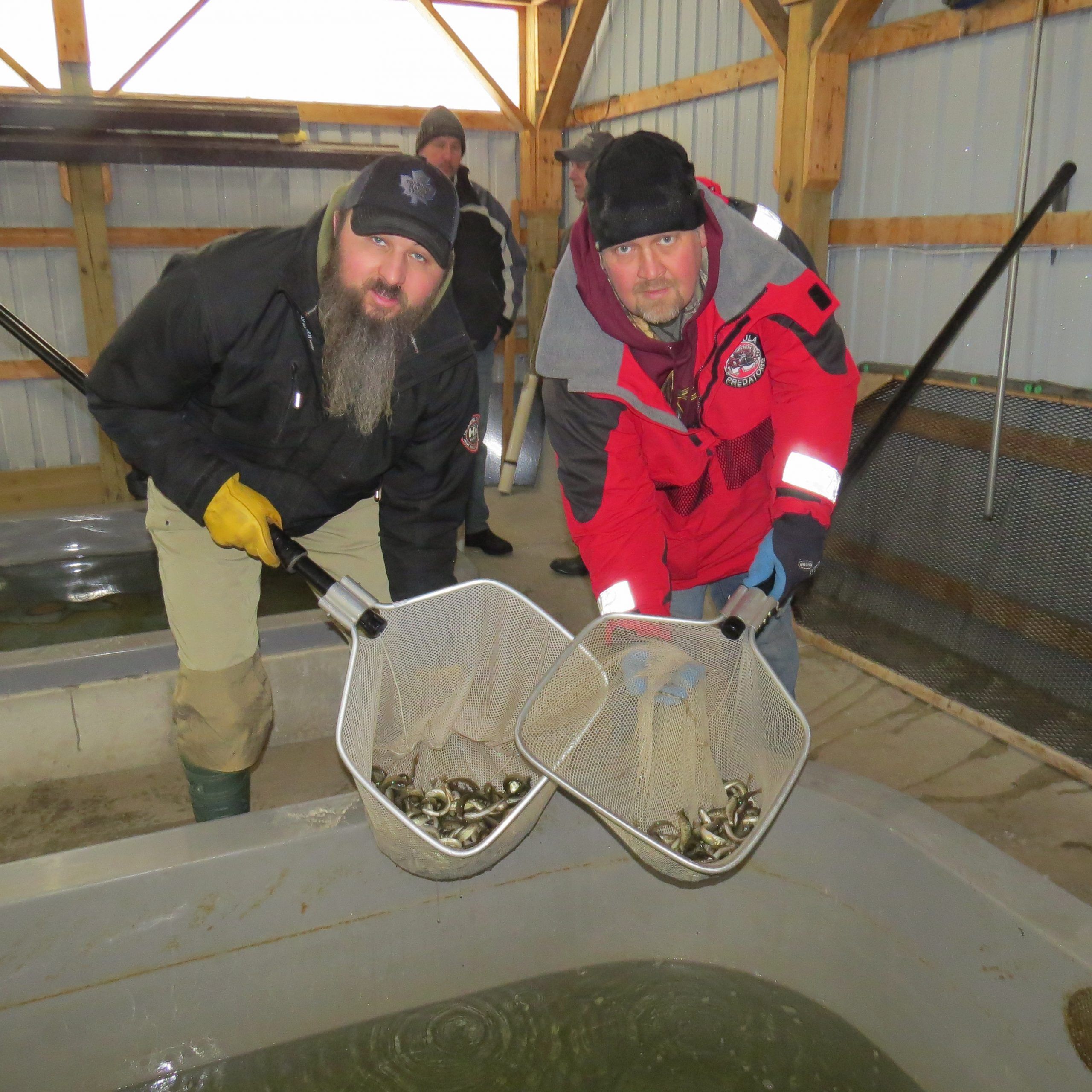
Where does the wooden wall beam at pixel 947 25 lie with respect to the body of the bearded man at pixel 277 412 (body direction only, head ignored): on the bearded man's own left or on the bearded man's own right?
on the bearded man's own left

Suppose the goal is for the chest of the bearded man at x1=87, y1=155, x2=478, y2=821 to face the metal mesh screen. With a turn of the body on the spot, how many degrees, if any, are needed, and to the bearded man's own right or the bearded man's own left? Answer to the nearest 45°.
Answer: approximately 90° to the bearded man's own left

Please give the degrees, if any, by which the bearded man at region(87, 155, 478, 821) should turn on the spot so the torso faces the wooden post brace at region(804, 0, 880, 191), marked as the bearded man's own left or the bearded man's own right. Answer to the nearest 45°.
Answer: approximately 135° to the bearded man's own left

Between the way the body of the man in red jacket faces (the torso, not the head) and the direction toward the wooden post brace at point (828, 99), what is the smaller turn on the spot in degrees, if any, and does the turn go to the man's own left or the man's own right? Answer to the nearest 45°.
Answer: approximately 180°

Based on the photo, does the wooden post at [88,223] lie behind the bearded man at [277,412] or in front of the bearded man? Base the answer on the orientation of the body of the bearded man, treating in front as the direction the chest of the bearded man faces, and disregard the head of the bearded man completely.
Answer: behind

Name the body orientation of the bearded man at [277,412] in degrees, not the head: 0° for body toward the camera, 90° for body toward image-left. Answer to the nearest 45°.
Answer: approximately 0°

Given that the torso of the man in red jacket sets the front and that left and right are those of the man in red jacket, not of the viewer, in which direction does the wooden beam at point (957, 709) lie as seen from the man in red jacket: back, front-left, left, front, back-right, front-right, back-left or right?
back-left

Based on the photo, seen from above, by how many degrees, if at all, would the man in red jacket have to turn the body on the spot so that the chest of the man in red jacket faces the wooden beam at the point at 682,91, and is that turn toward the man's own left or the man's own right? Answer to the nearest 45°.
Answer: approximately 180°

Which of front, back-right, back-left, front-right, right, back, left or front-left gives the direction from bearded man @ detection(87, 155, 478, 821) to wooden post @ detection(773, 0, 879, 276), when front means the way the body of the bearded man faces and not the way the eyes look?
back-left

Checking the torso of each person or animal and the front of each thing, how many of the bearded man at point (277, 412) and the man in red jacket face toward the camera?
2

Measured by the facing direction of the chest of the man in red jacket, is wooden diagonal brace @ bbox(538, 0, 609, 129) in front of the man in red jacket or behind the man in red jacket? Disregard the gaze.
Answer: behind

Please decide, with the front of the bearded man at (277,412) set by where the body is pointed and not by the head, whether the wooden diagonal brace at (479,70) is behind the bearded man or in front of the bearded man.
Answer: behind

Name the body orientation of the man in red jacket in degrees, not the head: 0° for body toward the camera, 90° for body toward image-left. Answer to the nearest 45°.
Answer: approximately 0°
